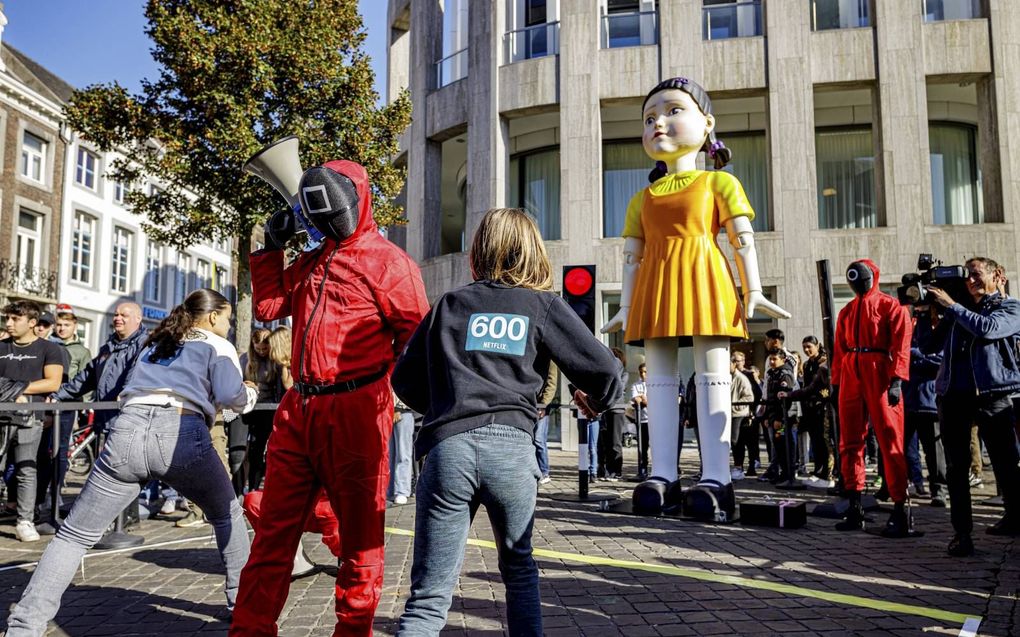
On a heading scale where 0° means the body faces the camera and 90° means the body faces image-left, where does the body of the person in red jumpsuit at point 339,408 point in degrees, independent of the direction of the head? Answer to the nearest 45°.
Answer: approximately 45°

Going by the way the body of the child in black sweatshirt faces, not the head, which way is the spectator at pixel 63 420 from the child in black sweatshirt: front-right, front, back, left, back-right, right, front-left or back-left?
front-left

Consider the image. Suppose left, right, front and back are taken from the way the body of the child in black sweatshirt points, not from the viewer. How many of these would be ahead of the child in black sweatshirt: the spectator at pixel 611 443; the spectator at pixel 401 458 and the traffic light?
3

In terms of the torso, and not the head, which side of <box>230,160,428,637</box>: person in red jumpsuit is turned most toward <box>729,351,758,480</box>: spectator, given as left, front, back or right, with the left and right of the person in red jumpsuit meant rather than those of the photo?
back

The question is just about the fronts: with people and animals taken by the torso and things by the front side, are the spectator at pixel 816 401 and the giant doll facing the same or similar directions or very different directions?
same or similar directions

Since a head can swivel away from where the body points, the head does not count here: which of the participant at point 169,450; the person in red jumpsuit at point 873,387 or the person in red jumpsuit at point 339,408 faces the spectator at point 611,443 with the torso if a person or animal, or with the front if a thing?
the participant at point 169,450

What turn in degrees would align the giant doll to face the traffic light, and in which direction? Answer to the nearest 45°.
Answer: approximately 90° to its right

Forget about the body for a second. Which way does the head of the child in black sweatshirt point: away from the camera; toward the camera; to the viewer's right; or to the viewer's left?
away from the camera

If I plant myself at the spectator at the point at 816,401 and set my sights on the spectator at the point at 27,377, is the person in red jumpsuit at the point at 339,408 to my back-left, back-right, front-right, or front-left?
front-left

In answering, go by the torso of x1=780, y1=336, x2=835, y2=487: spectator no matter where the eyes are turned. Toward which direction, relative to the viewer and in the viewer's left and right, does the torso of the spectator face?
facing the viewer and to the left of the viewer

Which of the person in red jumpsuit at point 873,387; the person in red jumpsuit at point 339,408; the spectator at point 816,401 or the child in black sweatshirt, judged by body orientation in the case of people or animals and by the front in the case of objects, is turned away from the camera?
the child in black sweatshirt

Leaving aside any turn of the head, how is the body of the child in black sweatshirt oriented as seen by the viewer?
away from the camera

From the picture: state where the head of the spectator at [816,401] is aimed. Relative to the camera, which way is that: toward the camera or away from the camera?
toward the camera

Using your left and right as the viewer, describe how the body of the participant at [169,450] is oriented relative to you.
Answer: facing away from the viewer and to the right of the viewer

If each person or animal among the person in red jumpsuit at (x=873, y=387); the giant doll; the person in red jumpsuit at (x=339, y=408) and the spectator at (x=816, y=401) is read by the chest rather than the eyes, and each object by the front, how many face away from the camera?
0

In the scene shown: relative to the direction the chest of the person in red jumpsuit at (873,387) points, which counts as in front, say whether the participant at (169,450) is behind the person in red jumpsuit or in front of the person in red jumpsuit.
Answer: in front

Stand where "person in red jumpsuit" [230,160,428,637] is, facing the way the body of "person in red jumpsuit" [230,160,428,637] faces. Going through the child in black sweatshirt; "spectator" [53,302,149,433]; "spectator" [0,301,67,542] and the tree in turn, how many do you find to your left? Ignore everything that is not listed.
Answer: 1
